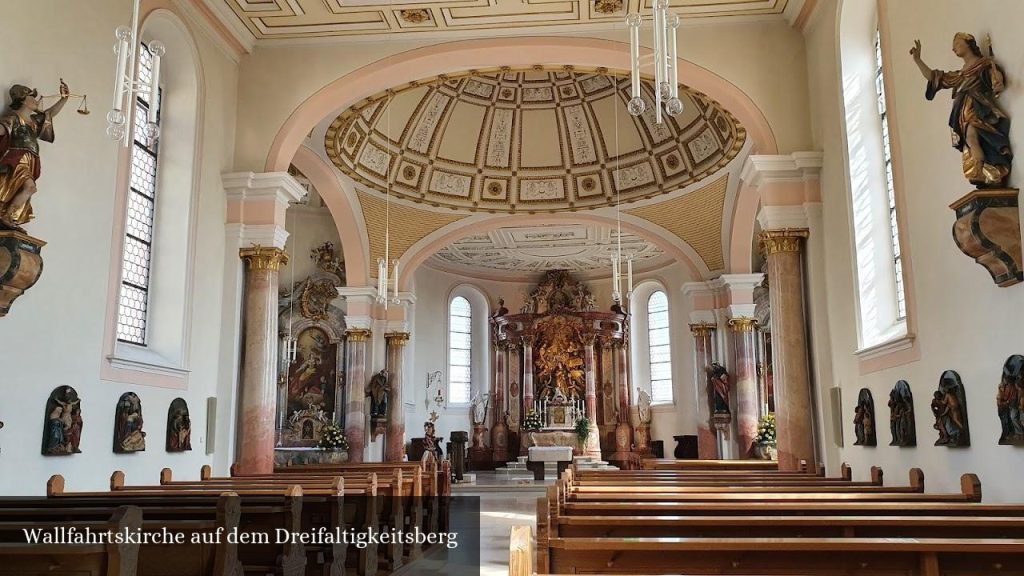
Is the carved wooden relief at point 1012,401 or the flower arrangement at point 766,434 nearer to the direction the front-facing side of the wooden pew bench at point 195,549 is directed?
the flower arrangement

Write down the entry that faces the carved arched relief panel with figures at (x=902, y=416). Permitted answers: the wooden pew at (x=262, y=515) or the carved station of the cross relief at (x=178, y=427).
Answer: the carved station of the cross relief at (x=178, y=427)

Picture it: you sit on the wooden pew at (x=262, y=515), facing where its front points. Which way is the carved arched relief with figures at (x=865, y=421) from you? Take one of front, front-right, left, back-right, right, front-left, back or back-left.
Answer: right

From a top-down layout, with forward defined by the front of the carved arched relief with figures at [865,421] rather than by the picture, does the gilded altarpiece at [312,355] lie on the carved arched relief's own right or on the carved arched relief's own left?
on the carved arched relief's own right

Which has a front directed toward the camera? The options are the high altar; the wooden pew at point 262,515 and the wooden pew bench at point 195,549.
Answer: the high altar

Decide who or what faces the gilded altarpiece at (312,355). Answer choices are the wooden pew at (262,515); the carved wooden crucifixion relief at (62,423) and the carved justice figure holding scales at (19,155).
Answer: the wooden pew

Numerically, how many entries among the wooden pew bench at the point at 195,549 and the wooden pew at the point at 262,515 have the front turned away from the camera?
2

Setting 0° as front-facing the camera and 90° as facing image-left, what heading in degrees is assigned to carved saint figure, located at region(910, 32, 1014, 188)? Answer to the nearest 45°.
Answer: approximately 45°

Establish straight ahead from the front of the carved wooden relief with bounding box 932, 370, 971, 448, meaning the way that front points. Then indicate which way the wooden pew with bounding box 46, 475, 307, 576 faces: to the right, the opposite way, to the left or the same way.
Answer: to the right

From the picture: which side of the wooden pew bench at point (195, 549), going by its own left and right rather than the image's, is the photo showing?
back

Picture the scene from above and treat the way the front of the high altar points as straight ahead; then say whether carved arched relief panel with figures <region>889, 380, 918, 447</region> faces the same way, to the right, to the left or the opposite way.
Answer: to the right

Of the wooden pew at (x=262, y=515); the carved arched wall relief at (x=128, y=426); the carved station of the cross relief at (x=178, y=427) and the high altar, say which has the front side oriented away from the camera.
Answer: the wooden pew

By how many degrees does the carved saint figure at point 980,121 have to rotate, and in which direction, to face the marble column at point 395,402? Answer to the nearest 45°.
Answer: approximately 90° to its right

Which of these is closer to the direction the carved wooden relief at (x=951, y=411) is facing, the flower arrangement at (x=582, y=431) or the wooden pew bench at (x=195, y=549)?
the wooden pew bench

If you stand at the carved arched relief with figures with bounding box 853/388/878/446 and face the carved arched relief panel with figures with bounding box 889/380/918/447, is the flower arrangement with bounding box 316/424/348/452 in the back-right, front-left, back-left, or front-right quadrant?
back-right

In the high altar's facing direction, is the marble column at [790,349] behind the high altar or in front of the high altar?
in front
